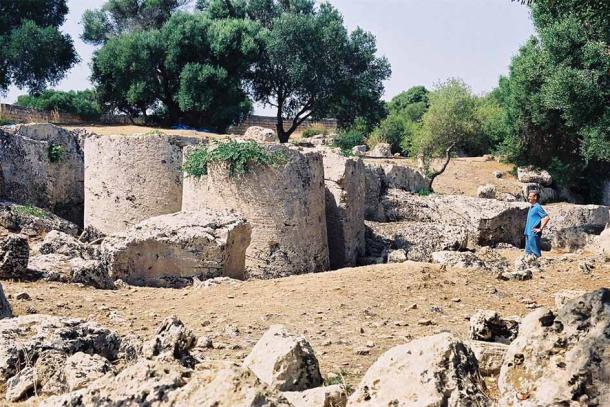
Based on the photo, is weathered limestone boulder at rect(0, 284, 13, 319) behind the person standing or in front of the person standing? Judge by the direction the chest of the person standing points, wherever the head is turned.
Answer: in front

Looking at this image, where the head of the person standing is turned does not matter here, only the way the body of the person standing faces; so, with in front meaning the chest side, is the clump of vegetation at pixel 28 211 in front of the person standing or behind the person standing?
in front

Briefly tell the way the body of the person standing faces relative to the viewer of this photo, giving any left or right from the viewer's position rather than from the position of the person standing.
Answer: facing the viewer and to the left of the viewer

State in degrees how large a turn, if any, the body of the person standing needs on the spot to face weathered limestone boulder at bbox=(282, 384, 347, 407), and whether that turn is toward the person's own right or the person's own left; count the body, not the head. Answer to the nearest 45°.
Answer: approximately 45° to the person's own left

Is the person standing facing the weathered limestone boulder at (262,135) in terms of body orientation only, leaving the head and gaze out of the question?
no

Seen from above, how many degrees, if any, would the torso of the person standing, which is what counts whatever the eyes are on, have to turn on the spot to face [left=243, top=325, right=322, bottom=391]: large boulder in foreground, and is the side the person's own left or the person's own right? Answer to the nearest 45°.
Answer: approximately 45° to the person's own left

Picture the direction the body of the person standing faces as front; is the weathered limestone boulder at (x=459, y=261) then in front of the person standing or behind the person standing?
in front

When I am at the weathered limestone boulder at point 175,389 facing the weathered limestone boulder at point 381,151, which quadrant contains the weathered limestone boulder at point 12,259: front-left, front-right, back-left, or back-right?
front-left

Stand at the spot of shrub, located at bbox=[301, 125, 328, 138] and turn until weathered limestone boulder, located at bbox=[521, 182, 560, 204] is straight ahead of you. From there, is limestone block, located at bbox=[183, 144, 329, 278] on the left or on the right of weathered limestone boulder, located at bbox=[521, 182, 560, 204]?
right

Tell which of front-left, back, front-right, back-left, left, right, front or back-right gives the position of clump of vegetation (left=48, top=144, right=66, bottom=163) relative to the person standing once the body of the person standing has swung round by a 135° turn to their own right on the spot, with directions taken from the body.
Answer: left

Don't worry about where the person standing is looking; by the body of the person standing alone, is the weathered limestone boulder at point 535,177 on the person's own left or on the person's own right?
on the person's own right

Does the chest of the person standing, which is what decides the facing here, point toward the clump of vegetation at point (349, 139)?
no

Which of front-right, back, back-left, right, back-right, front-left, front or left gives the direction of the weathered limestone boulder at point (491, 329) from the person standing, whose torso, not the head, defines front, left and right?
front-left

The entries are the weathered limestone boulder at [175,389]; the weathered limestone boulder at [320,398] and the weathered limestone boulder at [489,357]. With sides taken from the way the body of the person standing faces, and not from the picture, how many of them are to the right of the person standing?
0
